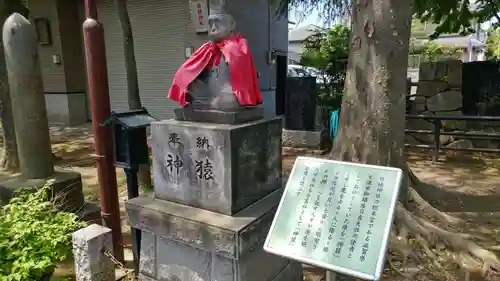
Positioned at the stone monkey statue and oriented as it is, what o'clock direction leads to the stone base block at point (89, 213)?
The stone base block is roughly at 3 o'clock from the stone monkey statue.

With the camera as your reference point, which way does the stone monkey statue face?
facing the viewer and to the left of the viewer

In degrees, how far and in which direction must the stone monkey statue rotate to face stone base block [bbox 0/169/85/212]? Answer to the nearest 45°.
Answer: approximately 90° to its right

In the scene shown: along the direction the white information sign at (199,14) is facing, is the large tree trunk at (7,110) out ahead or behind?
ahead

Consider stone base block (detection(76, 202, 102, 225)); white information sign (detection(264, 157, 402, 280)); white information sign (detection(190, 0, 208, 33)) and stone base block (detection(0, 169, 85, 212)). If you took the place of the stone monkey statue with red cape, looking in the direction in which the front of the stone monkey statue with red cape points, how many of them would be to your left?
1

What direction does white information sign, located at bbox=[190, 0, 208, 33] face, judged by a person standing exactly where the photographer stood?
facing the viewer

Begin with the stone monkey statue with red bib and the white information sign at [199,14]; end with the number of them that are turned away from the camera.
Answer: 0

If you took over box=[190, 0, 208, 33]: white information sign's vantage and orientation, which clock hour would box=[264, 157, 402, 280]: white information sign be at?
box=[264, 157, 402, 280]: white information sign is roughly at 12 o'clock from box=[190, 0, 208, 33]: white information sign.

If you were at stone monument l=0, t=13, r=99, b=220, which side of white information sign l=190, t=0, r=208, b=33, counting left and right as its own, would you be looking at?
front
